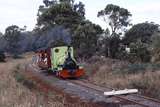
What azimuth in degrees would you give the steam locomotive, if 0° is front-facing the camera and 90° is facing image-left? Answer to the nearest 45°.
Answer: approximately 315°
